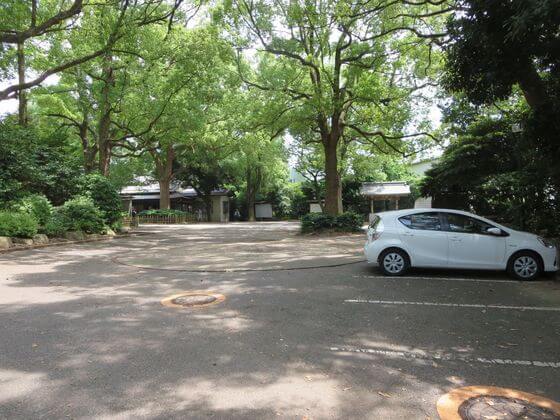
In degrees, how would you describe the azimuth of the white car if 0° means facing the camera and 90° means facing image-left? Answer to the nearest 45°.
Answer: approximately 270°

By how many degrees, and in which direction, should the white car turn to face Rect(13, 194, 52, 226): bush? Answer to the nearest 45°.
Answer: approximately 180°

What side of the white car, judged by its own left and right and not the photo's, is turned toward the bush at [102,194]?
back

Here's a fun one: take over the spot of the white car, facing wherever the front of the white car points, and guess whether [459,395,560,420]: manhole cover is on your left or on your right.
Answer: on your right

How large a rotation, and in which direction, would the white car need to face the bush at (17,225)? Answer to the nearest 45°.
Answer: approximately 180°

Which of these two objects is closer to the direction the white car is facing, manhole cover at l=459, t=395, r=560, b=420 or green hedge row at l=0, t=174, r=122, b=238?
the manhole cover

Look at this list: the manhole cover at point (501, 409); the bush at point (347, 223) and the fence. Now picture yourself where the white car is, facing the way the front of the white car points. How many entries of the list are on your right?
1

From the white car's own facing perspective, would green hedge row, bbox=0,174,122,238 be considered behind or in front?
behind

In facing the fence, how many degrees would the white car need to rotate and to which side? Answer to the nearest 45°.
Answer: approximately 135° to its left

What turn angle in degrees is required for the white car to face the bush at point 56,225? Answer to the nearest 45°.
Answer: approximately 180°

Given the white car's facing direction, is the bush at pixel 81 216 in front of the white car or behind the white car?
behind
